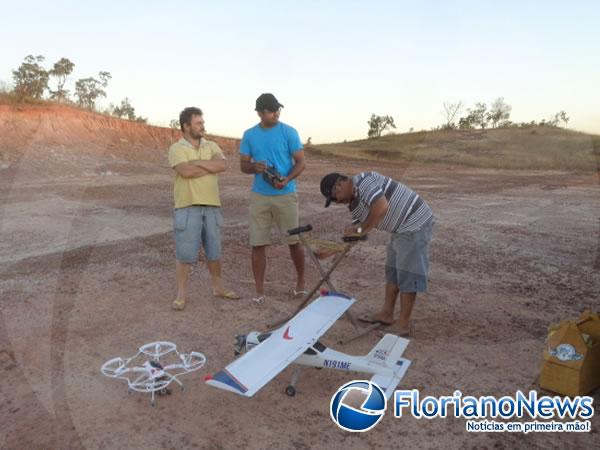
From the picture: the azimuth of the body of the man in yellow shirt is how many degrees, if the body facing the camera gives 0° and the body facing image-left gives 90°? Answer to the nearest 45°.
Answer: approximately 315°

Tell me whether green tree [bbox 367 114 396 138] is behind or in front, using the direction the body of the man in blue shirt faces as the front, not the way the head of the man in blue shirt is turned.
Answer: behind

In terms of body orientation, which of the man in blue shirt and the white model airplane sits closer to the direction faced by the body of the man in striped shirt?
the man in blue shirt

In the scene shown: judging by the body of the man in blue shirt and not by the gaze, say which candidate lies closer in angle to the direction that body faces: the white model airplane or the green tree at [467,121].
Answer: the white model airplane

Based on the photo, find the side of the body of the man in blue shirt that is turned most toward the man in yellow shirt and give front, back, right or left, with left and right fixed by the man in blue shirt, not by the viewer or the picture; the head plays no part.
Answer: right

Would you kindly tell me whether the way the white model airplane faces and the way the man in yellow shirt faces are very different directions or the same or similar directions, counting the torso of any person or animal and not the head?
very different directions

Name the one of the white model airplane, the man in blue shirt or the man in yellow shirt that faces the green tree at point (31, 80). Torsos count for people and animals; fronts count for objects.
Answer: the white model airplane

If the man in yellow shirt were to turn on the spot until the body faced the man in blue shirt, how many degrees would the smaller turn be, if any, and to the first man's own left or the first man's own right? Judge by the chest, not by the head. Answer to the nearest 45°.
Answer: approximately 45° to the first man's own left

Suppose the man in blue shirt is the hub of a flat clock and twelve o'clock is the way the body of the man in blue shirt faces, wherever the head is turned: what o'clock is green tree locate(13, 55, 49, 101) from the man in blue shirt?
The green tree is roughly at 5 o'clock from the man in blue shirt.

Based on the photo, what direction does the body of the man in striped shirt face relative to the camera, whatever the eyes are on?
to the viewer's left

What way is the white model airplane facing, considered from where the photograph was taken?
facing away from the viewer and to the left of the viewer

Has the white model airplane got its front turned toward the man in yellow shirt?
yes
